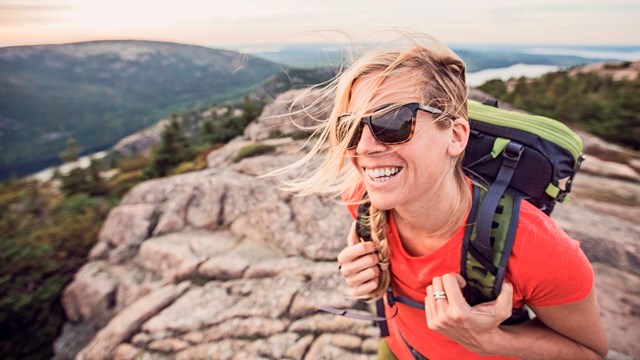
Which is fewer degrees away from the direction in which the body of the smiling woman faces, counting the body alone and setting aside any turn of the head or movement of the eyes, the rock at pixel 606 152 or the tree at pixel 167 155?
the tree

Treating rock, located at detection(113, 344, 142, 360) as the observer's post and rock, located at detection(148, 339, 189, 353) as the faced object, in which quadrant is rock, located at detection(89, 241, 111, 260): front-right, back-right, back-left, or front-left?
back-left

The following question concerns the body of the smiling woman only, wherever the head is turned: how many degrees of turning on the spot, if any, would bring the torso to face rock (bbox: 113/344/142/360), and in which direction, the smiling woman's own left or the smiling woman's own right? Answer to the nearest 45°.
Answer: approximately 45° to the smiling woman's own right

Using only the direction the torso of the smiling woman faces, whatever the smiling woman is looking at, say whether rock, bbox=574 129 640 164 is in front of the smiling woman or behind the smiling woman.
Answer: behind

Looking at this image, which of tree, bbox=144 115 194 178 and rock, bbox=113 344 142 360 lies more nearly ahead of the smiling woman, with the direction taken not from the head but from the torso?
the rock

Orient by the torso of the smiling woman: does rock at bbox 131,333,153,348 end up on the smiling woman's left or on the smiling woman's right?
on the smiling woman's right

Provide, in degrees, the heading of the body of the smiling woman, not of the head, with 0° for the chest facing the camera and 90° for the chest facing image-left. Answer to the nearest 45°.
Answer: approximately 45°

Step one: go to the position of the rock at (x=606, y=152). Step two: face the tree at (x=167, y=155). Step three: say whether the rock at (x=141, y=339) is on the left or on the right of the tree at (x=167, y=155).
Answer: left

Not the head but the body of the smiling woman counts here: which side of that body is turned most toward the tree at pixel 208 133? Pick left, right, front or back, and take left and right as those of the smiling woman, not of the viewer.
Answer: right
